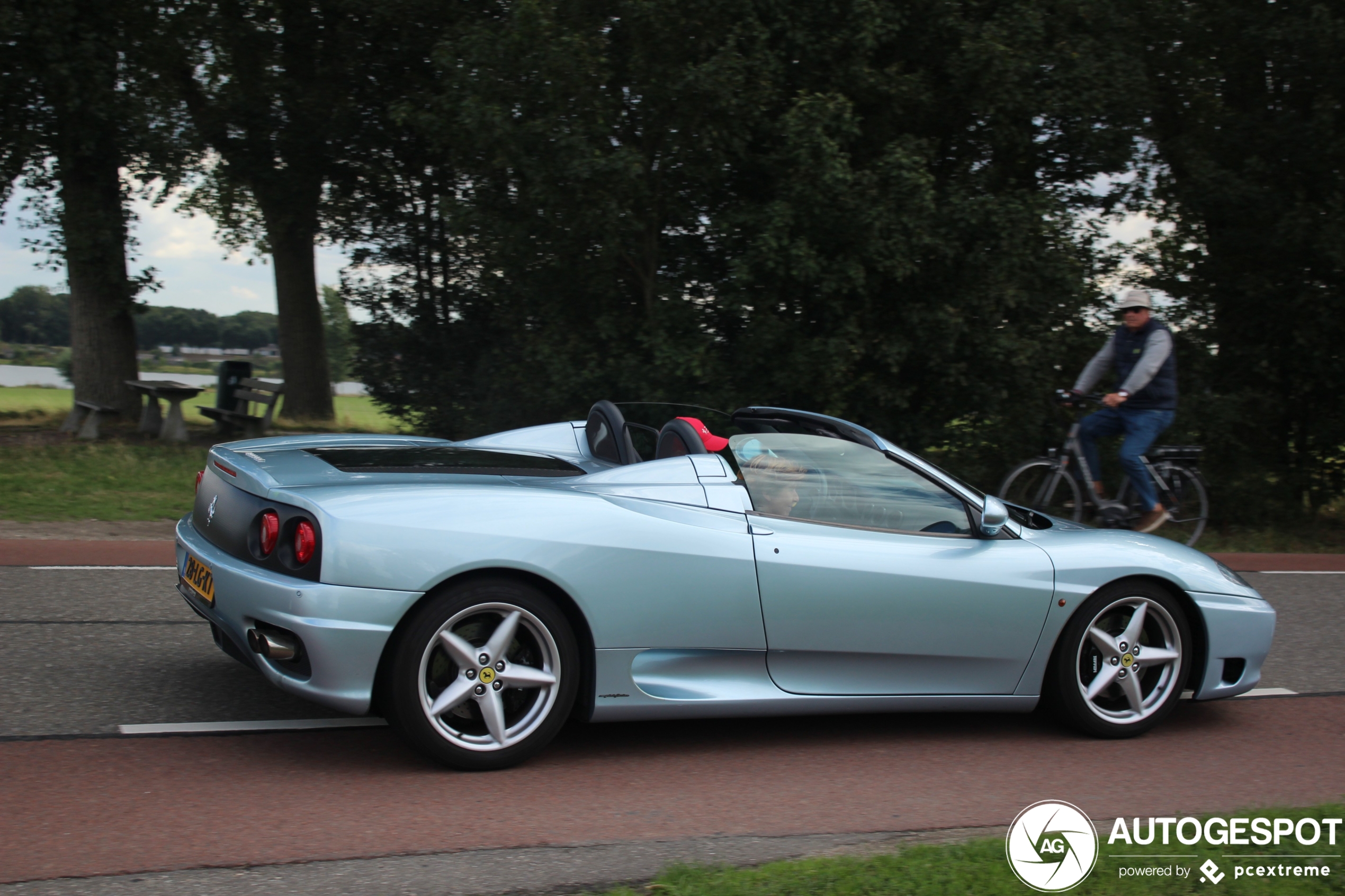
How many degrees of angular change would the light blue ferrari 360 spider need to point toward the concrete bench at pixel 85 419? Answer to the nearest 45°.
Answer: approximately 90° to its left

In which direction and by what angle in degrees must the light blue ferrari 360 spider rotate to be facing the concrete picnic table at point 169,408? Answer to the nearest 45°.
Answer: approximately 90° to its left

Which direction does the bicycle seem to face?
to the viewer's left

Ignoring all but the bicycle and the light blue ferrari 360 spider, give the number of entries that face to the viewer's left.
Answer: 1

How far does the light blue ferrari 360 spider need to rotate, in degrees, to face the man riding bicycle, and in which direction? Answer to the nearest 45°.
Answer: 0° — it already faces them

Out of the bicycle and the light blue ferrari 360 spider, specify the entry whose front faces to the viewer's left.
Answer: the bicycle

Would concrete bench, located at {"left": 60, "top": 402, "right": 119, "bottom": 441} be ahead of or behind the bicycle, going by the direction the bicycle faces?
ahead

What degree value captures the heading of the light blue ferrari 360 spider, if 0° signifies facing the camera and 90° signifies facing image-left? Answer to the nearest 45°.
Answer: approximately 225°

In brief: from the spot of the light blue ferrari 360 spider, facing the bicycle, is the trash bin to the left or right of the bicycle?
left

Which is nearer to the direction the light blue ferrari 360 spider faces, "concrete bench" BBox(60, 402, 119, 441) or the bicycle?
the bicycle
